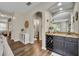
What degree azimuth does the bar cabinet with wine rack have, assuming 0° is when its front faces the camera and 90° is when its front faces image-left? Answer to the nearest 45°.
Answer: approximately 45°
